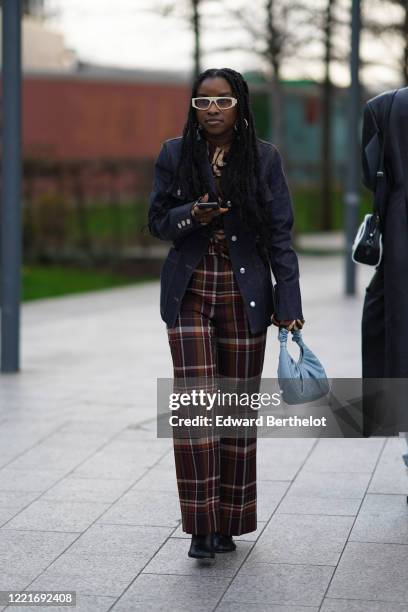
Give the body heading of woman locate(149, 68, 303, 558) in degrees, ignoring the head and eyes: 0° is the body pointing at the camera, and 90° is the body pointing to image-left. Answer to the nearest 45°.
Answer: approximately 0°

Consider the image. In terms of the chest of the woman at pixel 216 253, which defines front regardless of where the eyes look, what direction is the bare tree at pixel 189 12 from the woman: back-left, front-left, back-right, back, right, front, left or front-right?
back

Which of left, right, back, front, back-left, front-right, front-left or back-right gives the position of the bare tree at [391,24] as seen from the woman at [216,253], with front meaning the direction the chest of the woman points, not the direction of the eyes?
back

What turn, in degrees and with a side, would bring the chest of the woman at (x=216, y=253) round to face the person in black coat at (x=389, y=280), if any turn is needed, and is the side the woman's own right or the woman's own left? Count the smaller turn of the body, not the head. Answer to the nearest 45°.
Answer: approximately 135° to the woman's own left
